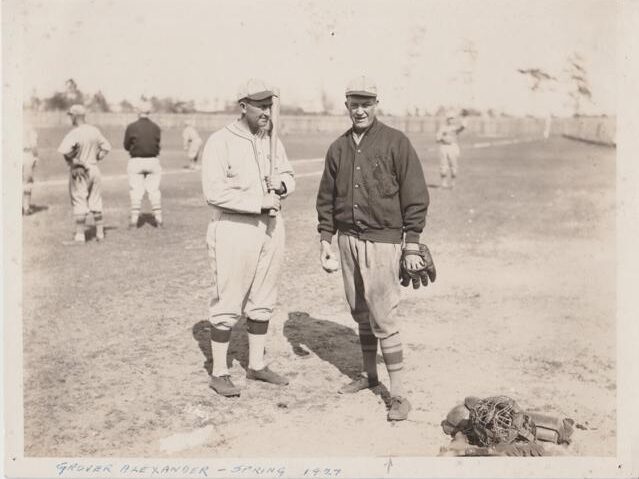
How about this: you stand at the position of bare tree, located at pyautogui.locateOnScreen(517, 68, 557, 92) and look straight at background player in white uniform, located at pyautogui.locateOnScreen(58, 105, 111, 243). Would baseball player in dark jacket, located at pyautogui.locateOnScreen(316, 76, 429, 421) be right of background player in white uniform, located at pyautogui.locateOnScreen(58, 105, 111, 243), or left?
left

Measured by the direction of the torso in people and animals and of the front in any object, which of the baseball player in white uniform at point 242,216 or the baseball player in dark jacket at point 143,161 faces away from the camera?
the baseball player in dark jacket

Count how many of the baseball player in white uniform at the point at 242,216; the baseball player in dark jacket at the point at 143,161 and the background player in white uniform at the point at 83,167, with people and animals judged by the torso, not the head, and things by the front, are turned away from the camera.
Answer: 2

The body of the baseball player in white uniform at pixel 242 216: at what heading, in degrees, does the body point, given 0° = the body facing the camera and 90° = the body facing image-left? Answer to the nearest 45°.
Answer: approximately 315°

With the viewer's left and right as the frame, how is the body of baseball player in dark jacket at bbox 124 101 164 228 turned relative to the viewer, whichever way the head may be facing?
facing away from the viewer

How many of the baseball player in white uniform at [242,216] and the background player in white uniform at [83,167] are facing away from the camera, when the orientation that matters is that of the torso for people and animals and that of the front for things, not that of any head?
1

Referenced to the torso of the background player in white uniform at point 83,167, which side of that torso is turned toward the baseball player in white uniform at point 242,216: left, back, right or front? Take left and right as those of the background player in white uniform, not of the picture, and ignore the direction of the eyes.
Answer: back

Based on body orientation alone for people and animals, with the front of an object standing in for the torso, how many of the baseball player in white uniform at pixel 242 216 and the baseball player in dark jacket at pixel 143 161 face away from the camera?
1

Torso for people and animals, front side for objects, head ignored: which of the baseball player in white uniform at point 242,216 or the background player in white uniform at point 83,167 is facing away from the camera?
the background player in white uniform

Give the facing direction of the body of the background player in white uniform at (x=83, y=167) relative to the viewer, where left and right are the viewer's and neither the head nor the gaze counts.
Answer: facing away from the viewer
